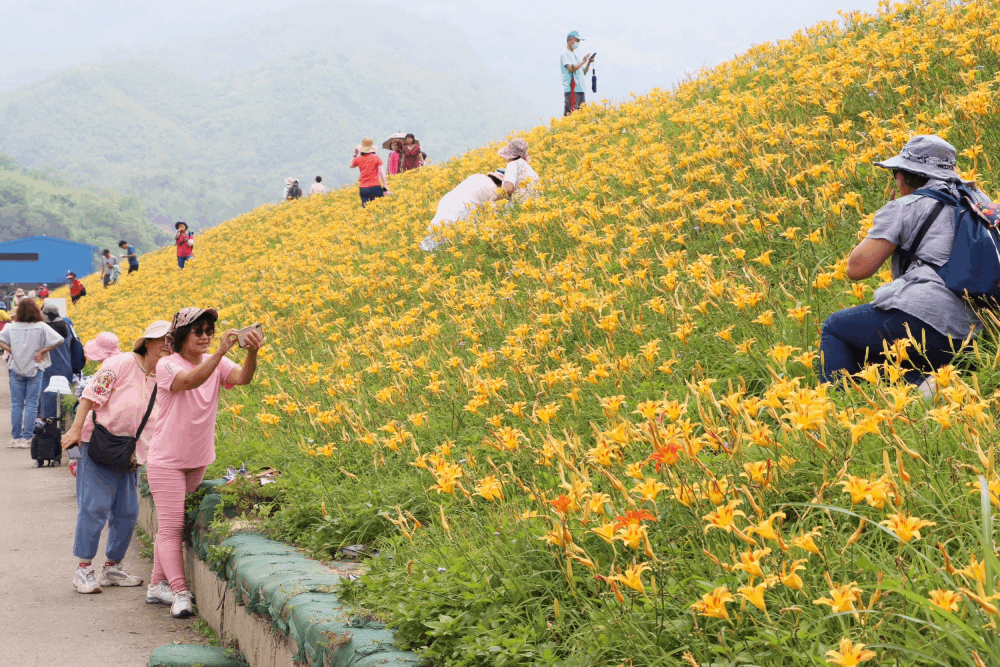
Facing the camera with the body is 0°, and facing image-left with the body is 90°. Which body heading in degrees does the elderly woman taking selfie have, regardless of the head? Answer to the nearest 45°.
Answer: approximately 315°

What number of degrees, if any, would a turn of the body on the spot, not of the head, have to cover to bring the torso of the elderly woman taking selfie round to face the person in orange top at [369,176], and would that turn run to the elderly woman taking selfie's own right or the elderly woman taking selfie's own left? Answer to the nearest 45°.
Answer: approximately 135° to the elderly woman taking selfie's own left

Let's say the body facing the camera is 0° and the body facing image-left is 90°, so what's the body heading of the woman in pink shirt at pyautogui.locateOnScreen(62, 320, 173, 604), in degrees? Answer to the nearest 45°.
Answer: approximately 315°

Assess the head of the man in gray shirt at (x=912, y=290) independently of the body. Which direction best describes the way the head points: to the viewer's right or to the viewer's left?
to the viewer's left

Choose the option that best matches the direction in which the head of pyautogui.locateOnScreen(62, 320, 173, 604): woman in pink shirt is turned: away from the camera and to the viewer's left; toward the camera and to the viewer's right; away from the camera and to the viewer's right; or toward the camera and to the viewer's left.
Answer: toward the camera and to the viewer's right

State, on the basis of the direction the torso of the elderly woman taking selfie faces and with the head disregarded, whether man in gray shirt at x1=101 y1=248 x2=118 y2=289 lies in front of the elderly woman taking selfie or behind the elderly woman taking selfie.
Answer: behind

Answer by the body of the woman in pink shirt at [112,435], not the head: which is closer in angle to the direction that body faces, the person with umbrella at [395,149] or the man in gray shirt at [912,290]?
the man in gray shirt

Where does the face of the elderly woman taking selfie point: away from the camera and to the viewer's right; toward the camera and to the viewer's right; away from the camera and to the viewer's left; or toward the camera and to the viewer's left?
toward the camera and to the viewer's right

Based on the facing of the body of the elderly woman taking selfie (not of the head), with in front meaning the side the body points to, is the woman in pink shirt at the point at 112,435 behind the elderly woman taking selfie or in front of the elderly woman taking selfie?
behind

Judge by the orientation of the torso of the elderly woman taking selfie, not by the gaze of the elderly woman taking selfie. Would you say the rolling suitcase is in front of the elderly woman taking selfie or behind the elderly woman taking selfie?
behind

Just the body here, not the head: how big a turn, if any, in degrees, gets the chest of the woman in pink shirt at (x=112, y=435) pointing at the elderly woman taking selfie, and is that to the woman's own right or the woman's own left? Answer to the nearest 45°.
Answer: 0° — they already face them

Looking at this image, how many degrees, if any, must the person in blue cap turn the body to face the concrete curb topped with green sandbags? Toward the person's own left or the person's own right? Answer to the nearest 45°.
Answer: approximately 45° to the person's own right
